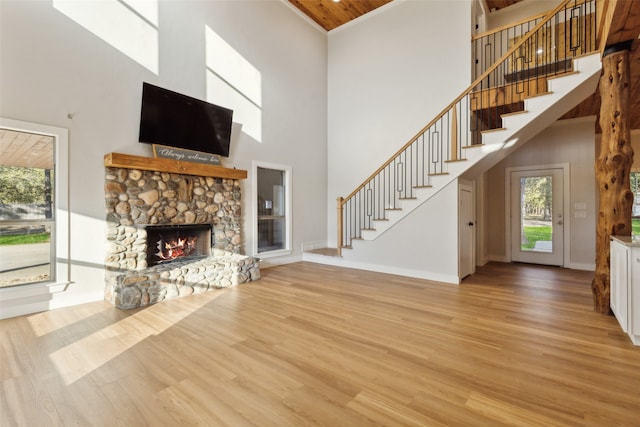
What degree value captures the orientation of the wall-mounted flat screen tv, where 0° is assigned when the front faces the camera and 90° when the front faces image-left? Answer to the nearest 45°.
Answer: approximately 315°

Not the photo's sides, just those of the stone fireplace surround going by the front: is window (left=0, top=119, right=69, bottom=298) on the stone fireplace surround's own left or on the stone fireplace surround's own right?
on the stone fireplace surround's own right

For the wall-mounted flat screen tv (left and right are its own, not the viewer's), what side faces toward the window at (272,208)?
left

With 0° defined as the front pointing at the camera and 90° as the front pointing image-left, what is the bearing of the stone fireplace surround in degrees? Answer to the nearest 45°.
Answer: approximately 315°
